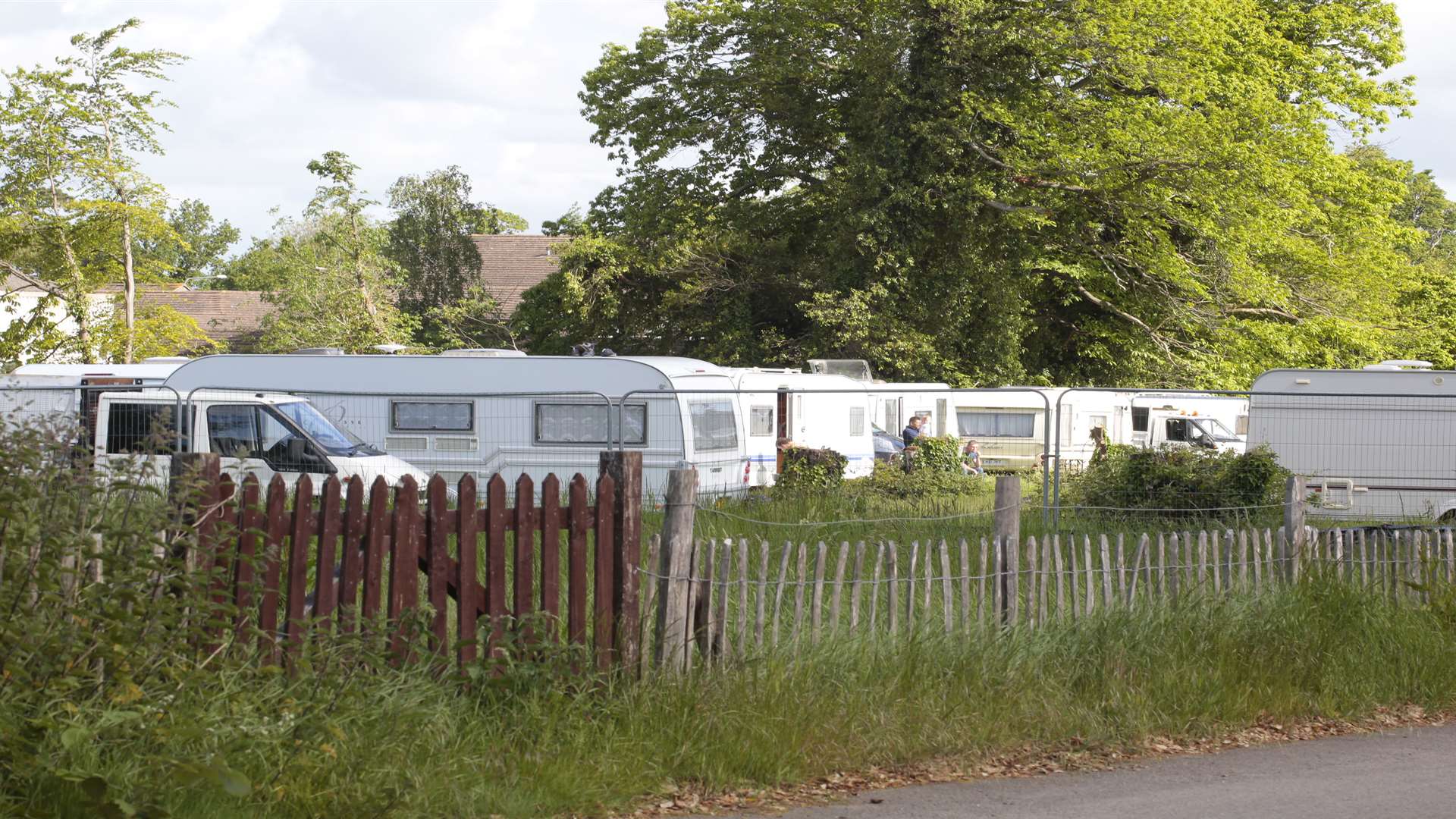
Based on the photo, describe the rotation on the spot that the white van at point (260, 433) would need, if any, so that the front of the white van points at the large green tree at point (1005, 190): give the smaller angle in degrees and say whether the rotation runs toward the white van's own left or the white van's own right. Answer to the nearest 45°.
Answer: approximately 45° to the white van's own left

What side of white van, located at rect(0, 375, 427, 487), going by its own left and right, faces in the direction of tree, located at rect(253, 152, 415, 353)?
left

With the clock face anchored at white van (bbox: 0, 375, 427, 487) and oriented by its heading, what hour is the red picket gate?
The red picket gate is roughly at 3 o'clock from the white van.

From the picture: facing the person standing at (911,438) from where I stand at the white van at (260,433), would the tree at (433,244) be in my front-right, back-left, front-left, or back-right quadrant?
front-left

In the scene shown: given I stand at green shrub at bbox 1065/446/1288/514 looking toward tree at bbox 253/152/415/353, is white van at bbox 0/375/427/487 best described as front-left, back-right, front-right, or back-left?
front-left

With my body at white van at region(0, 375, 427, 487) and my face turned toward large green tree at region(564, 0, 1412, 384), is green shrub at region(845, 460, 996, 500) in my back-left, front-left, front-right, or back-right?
front-right

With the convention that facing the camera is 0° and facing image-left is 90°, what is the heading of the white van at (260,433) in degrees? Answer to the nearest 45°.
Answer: approximately 270°

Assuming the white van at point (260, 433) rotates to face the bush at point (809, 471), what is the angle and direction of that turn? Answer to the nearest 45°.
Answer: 0° — it already faces it

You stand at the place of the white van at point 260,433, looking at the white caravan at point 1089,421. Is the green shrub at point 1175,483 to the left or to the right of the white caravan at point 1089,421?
right

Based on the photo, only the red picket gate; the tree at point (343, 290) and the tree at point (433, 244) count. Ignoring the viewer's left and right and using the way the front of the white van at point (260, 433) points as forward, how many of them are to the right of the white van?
1

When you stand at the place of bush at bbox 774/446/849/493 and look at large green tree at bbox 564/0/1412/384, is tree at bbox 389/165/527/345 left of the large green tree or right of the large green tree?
left

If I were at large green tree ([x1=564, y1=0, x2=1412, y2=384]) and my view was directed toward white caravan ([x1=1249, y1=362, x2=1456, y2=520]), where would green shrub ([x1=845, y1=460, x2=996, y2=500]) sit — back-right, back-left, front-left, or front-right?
front-right

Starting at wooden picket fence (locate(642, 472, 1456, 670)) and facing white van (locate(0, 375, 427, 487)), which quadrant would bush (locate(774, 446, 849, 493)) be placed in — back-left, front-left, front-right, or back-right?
front-right

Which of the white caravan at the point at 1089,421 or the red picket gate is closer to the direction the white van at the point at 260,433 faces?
the white caravan
